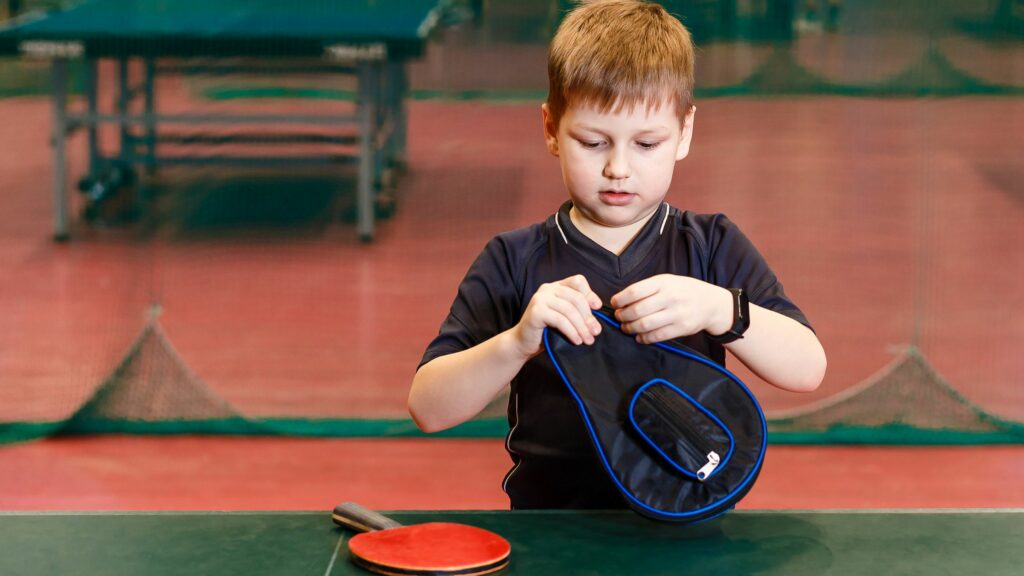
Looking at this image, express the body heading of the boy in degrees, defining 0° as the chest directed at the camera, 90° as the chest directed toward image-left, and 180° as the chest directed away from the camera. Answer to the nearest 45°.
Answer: approximately 0°

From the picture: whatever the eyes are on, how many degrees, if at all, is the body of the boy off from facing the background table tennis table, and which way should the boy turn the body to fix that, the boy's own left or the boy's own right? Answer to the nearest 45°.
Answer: approximately 135° to the boy's own right
